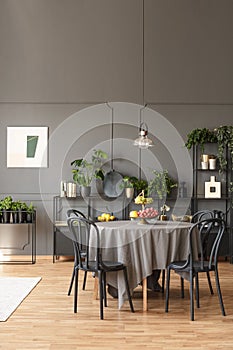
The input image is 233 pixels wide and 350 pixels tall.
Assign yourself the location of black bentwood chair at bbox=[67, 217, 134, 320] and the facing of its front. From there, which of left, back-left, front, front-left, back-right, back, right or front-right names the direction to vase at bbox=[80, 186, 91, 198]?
front-left

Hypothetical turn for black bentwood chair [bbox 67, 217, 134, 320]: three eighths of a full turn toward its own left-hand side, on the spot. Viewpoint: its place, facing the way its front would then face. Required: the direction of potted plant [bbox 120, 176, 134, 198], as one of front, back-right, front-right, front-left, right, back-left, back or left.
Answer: right

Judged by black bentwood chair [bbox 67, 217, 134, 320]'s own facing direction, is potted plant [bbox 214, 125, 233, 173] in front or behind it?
in front

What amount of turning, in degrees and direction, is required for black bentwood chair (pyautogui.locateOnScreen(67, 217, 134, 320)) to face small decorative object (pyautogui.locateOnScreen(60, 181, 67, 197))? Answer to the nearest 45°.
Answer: approximately 45° to its left

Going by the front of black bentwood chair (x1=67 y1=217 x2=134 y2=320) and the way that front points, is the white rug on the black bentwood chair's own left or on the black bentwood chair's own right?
on the black bentwood chair's own left

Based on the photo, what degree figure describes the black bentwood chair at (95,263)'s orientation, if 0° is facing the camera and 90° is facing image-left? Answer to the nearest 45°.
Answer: approximately 225°

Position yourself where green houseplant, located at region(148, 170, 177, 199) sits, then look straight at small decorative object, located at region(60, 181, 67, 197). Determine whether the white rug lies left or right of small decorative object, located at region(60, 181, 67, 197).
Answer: left

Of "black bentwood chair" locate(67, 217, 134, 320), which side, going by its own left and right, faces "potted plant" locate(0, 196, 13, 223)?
left

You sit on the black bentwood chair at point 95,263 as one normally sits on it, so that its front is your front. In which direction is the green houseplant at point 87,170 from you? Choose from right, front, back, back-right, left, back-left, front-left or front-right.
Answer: front-left

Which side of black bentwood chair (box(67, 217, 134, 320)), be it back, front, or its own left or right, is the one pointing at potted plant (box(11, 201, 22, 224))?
left

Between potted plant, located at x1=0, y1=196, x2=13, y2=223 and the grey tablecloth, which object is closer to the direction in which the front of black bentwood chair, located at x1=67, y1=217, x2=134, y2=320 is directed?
the grey tablecloth

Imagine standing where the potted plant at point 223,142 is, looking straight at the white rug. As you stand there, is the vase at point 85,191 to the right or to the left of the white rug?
right

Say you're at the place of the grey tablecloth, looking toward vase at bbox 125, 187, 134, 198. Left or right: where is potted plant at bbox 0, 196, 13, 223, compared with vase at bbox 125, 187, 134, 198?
left

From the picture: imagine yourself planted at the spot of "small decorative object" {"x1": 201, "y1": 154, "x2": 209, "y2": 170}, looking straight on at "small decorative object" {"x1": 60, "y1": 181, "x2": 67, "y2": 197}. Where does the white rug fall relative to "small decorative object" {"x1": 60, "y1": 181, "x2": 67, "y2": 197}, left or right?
left

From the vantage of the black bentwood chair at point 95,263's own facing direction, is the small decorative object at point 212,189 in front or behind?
in front
